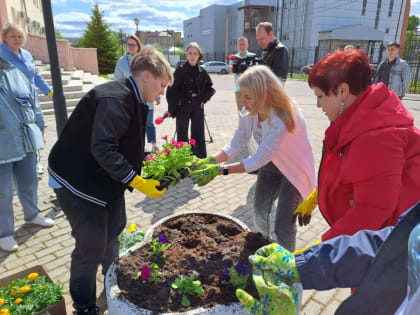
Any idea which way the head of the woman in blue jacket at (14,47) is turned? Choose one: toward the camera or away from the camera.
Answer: toward the camera

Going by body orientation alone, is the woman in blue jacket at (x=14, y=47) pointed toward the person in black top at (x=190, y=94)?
no

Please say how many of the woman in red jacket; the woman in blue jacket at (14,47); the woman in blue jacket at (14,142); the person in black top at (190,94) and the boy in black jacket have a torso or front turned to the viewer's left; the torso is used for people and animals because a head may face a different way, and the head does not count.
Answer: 1

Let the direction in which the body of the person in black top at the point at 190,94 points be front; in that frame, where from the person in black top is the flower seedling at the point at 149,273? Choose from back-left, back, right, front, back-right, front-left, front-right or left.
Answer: front

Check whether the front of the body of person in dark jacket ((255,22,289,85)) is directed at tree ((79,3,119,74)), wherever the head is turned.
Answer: no

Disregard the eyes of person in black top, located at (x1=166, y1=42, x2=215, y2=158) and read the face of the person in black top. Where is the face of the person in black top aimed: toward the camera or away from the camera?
toward the camera

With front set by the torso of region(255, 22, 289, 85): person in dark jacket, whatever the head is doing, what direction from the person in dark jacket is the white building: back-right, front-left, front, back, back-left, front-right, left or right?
back-right

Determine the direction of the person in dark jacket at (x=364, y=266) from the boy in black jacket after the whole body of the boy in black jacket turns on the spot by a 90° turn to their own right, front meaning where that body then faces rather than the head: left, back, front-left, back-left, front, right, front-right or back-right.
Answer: front-left

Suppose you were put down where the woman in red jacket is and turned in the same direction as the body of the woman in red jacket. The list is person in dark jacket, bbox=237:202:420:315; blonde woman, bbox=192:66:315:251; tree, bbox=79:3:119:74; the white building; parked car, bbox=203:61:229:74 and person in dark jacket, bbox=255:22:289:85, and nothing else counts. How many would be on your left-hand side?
1

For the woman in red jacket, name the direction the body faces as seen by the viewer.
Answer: to the viewer's left

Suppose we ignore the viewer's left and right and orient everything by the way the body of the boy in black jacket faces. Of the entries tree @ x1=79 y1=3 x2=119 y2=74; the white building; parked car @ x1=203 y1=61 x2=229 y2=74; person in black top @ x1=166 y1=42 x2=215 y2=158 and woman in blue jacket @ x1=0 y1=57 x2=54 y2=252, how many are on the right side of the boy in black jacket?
0

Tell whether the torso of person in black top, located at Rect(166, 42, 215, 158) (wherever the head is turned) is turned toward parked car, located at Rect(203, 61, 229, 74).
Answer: no

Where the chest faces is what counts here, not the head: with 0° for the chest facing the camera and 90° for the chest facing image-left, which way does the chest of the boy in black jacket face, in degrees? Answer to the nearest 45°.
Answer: approximately 270°

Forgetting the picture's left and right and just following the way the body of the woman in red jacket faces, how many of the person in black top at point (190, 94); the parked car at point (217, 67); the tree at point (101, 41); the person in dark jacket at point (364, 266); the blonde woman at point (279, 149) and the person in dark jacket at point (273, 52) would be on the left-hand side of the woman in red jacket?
1

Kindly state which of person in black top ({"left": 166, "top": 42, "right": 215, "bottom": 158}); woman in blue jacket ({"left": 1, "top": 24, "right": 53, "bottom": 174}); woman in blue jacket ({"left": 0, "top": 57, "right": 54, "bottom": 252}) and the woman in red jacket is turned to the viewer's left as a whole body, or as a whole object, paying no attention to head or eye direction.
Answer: the woman in red jacket

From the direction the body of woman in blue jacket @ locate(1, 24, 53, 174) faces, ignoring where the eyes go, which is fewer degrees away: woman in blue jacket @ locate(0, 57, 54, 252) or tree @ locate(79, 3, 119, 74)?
the woman in blue jacket

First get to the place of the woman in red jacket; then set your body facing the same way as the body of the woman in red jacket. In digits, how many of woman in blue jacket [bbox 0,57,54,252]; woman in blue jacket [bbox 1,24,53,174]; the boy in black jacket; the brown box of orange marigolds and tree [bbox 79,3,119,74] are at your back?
0

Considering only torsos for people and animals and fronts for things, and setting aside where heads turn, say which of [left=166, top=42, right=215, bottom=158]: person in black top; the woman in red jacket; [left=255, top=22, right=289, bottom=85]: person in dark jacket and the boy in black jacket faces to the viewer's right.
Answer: the boy in black jacket

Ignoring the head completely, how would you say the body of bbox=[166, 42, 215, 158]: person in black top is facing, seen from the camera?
toward the camera

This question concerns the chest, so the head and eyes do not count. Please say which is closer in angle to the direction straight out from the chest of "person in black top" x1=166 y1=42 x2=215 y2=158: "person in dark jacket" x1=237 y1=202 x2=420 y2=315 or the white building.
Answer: the person in dark jacket
